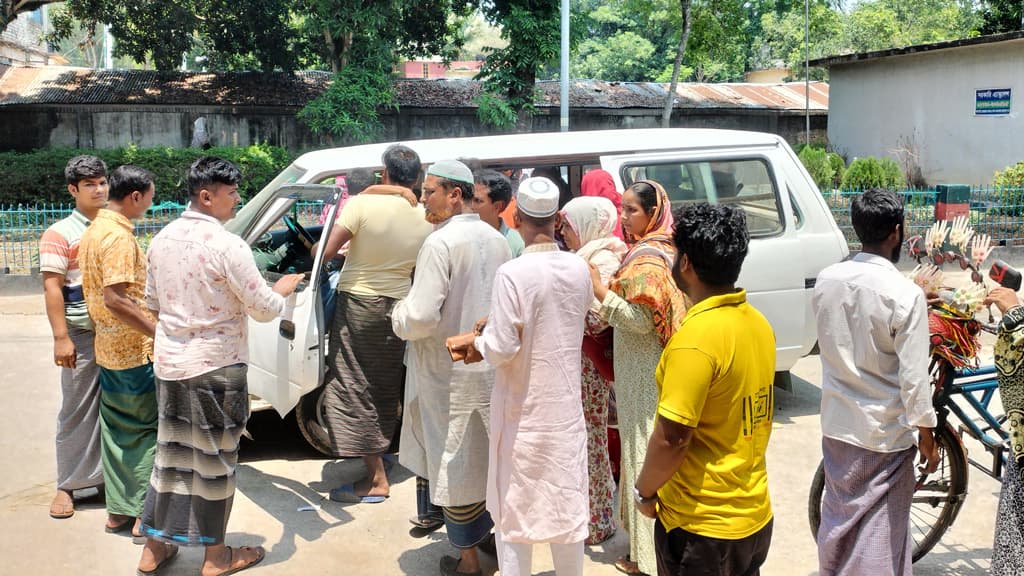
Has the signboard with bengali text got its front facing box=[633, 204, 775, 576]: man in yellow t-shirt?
yes

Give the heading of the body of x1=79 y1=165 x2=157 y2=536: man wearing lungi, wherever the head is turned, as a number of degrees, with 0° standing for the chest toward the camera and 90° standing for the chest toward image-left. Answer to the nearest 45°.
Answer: approximately 270°

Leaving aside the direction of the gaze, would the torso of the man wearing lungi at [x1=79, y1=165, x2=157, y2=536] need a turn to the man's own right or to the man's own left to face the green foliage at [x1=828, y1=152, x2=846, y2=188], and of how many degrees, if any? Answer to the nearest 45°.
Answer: approximately 45° to the man's own left

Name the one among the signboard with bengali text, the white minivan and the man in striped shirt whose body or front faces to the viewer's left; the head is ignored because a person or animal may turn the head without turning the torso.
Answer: the white minivan

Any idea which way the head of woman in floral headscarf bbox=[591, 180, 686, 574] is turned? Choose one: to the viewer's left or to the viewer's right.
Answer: to the viewer's left

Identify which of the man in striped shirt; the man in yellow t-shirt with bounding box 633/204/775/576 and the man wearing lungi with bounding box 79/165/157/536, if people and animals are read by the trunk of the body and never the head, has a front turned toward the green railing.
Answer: the man in yellow t-shirt

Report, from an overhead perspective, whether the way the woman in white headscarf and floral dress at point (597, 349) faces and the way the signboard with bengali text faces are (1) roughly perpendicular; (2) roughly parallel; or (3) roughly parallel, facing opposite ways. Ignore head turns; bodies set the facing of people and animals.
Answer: roughly perpendicular

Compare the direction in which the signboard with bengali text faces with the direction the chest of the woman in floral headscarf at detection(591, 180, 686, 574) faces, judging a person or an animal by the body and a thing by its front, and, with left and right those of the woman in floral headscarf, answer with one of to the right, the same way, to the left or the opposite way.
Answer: to the left

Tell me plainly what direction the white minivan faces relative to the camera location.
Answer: facing to the left of the viewer

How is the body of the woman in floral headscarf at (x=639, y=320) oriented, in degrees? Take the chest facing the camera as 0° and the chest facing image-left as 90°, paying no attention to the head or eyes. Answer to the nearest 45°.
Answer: approximately 90°

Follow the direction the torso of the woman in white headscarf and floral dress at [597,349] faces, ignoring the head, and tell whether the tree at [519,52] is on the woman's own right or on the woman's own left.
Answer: on the woman's own right

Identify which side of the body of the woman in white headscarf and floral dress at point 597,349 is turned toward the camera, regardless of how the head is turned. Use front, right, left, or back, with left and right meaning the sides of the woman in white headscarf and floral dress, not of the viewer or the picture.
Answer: left
